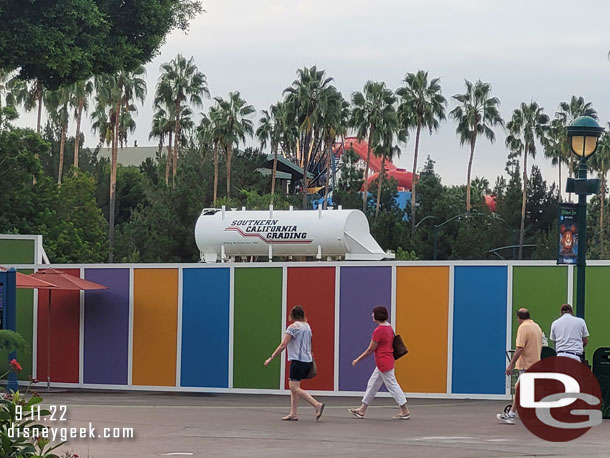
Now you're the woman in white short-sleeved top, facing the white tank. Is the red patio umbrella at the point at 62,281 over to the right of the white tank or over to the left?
left
